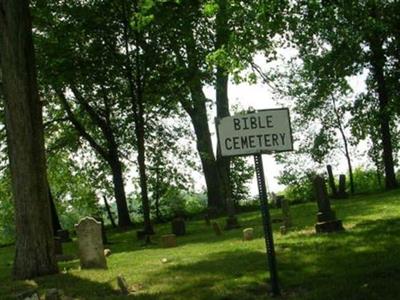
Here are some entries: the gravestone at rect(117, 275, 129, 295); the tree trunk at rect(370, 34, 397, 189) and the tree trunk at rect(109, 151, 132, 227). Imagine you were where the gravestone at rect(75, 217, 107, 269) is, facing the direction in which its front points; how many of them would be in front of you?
1

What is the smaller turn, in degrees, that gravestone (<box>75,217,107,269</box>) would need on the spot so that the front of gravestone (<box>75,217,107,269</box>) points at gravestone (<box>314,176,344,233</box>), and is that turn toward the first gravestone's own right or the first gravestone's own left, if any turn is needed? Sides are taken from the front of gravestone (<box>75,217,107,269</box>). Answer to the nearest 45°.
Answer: approximately 90° to the first gravestone's own left

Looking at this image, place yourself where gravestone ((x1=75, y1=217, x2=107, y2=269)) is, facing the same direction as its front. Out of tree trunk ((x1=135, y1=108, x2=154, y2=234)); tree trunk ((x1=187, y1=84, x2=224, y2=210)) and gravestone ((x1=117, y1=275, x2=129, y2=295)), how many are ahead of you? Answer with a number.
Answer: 1

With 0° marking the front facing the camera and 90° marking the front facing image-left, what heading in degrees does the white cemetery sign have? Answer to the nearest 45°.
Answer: approximately 0°

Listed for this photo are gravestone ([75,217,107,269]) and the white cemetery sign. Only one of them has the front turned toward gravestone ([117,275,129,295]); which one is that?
gravestone ([75,217,107,269])

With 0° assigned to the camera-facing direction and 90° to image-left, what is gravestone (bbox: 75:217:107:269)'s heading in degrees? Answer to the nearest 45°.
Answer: approximately 0°

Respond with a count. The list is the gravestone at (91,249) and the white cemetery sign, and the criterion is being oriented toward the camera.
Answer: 2

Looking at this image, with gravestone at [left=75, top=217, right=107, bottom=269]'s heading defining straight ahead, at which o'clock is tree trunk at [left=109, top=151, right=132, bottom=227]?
The tree trunk is roughly at 6 o'clock from the gravestone.

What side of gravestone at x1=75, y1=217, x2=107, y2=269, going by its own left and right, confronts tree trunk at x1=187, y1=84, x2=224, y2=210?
back

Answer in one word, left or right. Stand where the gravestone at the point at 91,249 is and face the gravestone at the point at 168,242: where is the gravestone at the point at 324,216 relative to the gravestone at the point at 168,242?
right

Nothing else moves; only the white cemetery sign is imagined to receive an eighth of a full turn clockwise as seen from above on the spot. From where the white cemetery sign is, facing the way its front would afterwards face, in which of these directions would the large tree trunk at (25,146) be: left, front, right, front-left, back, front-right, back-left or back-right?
right

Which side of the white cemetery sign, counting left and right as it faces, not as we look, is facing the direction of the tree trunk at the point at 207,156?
back

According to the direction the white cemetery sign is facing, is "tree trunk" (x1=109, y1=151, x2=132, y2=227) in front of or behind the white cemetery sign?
behind
